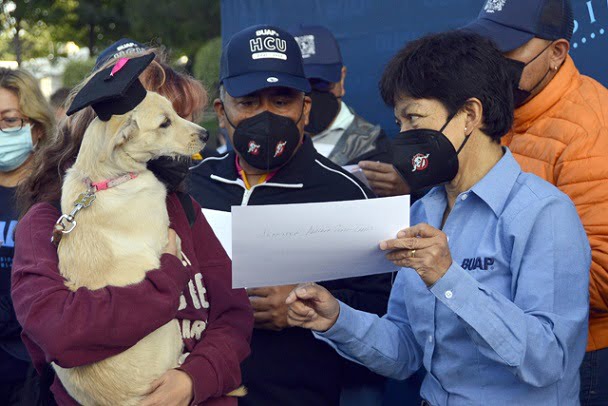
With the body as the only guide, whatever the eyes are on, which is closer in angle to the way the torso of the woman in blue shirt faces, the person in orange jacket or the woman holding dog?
the woman holding dog

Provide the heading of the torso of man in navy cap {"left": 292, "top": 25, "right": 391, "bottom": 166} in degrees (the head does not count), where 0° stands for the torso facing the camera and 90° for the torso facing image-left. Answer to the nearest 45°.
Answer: approximately 45°

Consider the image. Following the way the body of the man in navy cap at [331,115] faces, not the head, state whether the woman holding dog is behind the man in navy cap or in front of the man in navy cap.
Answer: in front

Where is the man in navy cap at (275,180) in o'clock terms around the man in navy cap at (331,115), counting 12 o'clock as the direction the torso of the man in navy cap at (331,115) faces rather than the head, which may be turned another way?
the man in navy cap at (275,180) is roughly at 11 o'clock from the man in navy cap at (331,115).

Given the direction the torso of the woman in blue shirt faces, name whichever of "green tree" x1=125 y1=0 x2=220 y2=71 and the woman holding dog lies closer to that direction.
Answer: the woman holding dog

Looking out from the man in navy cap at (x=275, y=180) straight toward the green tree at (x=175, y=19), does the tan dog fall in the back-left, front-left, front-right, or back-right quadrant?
back-left

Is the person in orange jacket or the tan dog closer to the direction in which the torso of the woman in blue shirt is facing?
the tan dog

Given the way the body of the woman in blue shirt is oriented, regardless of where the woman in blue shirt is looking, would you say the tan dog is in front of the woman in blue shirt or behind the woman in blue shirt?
in front

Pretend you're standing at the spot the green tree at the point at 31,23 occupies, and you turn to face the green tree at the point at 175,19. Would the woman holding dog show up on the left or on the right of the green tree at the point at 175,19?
right

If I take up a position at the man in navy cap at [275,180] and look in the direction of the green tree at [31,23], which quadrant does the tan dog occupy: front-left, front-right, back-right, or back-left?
back-left

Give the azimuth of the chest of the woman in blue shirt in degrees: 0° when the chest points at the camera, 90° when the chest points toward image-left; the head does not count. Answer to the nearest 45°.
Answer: approximately 45°

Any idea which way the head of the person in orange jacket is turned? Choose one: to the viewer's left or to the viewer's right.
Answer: to the viewer's left

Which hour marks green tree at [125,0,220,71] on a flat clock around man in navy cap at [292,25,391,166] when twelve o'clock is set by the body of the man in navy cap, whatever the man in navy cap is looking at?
The green tree is roughly at 4 o'clock from the man in navy cap.
